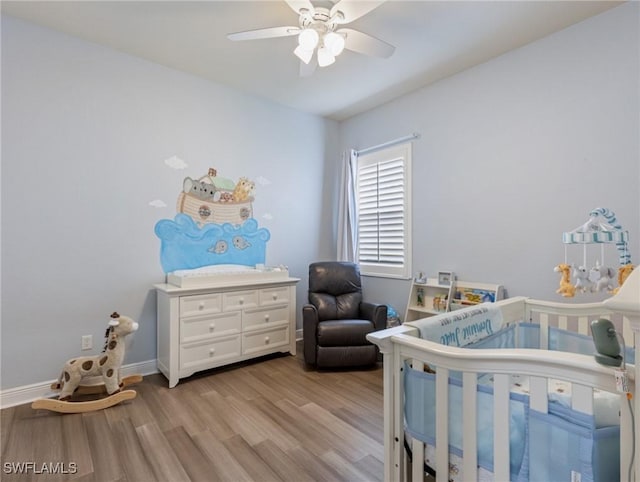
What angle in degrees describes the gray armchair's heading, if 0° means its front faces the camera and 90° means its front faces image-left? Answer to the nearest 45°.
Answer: approximately 0°

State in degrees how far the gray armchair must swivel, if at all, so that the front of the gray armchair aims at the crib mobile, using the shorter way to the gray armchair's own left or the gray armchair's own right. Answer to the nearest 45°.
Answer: approximately 45° to the gray armchair's own left

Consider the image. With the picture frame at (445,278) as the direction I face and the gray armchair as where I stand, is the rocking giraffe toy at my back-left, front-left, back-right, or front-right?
back-right

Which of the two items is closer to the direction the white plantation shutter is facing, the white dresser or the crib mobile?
the white dresser

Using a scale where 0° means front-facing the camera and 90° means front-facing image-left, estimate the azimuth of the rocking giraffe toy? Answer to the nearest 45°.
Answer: approximately 270°
